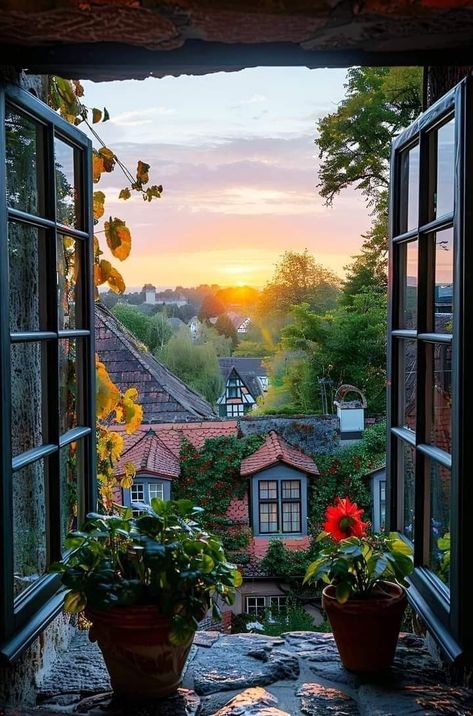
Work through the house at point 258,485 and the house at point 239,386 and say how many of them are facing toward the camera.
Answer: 2

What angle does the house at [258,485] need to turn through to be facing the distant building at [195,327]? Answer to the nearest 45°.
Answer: approximately 180°

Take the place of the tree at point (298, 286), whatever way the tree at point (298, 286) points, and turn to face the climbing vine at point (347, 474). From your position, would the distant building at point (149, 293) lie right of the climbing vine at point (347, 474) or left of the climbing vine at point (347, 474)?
right

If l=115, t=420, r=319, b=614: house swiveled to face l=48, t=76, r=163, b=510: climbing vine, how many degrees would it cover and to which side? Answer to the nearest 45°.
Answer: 0° — it already faces it

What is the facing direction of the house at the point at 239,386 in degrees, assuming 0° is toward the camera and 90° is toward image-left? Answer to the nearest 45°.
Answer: approximately 0°

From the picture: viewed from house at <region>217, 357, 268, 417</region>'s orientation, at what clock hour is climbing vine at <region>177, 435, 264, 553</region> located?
The climbing vine is roughly at 12 o'clock from the house.

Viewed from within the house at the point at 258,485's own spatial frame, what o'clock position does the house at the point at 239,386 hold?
the house at the point at 239,386 is roughly at 6 o'clock from the house at the point at 258,485.
